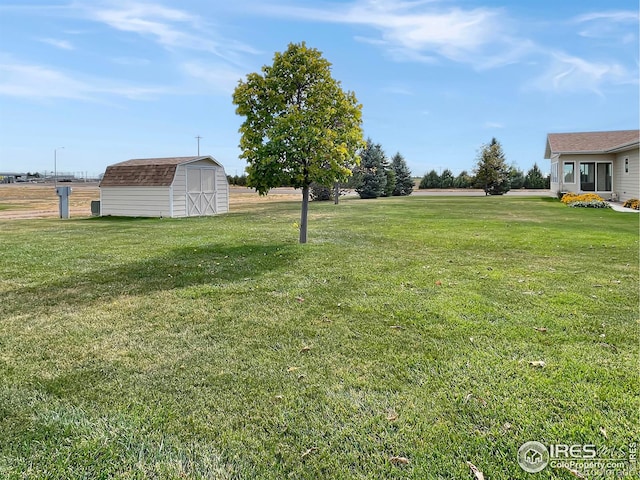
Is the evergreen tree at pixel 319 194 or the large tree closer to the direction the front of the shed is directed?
the large tree

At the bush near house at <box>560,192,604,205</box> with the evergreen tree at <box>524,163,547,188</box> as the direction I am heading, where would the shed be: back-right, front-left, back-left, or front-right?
back-left

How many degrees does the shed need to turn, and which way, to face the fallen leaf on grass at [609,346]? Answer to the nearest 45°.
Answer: approximately 45° to its right

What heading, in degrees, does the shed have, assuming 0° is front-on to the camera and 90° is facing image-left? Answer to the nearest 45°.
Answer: approximately 315°
